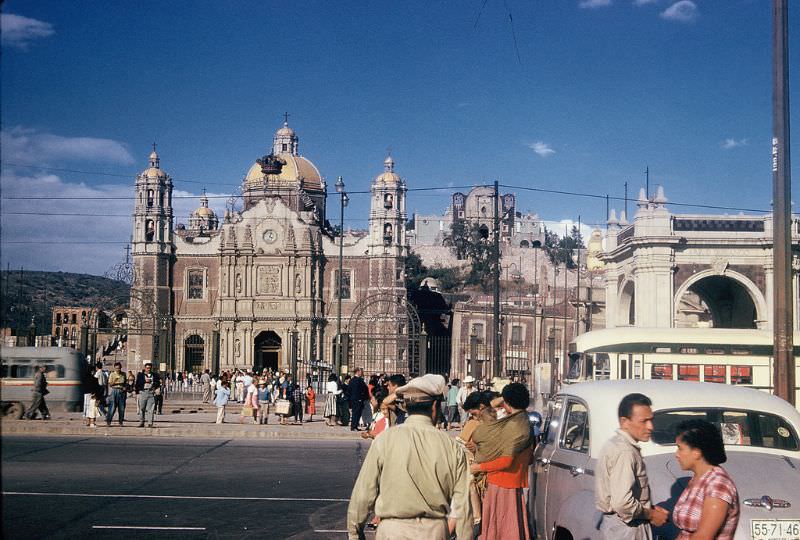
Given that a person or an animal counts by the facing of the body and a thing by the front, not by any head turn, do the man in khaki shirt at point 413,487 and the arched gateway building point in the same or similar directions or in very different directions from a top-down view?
very different directions

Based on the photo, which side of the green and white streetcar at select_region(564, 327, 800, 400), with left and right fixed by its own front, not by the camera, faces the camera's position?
left

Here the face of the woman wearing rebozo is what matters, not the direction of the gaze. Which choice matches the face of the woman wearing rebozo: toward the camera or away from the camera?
away from the camera

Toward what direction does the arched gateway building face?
toward the camera

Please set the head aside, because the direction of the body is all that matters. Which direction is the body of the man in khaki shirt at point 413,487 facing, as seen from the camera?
away from the camera

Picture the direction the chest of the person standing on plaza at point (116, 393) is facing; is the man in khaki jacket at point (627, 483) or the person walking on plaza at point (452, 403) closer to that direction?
the man in khaki jacket

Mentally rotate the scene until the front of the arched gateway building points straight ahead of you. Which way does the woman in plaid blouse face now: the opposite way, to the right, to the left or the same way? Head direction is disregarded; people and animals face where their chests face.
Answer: to the right

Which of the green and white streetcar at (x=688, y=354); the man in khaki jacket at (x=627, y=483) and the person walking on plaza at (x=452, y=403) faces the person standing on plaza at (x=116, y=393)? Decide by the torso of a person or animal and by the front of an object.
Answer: the green and white streetcar

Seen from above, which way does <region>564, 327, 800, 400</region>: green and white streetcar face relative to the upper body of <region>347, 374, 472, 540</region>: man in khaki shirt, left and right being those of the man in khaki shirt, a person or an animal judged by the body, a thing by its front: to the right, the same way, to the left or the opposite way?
to the left

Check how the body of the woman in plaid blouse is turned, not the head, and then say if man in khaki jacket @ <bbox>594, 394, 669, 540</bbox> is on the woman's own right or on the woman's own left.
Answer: on the woman's own right

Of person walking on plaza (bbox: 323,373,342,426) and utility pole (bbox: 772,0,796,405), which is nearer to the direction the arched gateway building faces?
the utility pole

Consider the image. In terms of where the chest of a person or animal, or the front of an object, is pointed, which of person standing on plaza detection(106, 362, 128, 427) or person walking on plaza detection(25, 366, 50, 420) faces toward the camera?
person standing on plaza detection(106, 362, 128, 427)

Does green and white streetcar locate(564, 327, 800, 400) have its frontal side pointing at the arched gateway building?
no

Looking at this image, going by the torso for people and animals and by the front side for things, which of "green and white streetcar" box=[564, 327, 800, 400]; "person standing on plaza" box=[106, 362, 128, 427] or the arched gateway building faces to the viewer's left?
the green and white streetcar

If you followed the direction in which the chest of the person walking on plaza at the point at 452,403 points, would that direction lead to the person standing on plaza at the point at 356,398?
no

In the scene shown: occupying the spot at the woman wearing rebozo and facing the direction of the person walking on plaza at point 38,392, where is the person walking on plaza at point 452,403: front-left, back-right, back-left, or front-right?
front-right

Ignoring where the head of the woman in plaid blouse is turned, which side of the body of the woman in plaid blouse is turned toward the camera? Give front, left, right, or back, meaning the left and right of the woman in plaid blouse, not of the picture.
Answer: left

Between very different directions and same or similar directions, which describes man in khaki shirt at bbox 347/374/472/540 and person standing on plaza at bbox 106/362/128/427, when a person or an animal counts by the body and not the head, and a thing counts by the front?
very different directions

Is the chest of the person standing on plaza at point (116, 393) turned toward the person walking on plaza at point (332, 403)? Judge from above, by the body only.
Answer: no

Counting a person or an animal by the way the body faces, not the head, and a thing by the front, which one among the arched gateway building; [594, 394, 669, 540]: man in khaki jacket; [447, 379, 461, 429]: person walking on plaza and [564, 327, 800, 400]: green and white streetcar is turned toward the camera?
the arched gateway building
